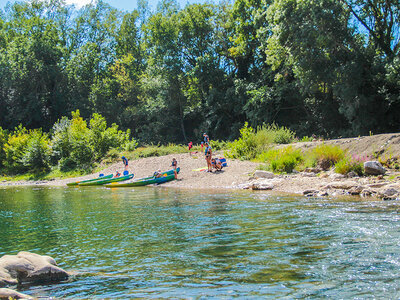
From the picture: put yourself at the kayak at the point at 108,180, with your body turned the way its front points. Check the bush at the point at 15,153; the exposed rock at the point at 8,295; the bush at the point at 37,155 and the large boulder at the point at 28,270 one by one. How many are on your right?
2
